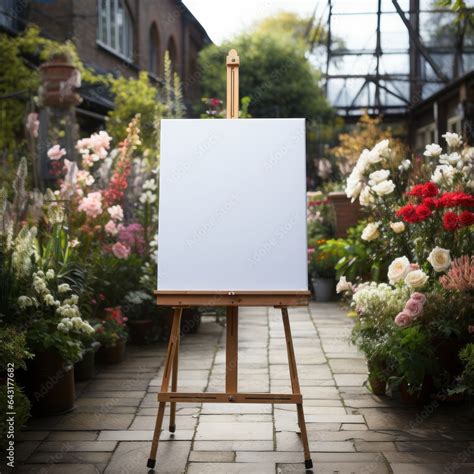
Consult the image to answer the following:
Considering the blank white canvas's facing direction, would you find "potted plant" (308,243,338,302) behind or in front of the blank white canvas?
behind

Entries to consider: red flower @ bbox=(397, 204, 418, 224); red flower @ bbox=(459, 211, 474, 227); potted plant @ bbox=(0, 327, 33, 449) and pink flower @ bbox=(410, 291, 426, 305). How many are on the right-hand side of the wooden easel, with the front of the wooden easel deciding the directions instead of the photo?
1

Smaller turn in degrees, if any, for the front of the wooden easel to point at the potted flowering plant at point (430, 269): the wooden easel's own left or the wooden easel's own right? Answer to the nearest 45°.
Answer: approximately 135° to the wooden easel's own left

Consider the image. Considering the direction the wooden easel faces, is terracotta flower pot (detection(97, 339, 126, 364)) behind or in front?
behind

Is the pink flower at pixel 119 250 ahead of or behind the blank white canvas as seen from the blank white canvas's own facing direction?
behind

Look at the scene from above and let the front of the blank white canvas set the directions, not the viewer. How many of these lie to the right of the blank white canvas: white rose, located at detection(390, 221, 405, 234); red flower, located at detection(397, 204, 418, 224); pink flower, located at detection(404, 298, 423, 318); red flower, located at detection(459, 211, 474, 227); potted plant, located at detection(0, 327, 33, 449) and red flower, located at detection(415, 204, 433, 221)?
1

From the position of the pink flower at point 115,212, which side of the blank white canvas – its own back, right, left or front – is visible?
back

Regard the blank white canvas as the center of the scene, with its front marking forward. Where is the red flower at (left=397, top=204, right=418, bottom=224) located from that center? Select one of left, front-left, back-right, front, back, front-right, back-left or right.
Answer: back-left

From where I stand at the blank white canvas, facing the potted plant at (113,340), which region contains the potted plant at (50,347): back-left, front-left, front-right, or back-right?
front-left

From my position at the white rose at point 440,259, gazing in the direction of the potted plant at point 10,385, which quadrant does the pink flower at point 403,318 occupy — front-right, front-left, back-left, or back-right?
front-left

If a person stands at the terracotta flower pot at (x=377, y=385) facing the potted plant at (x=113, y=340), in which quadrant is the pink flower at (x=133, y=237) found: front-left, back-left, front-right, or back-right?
front-right

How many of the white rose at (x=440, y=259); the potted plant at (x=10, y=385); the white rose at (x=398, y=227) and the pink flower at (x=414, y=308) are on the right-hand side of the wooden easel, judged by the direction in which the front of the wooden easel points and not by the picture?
1

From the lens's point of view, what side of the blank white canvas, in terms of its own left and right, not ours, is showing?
front

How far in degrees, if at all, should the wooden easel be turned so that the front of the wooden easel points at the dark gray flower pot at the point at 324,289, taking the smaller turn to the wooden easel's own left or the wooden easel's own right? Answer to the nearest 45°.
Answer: approximately 180°
